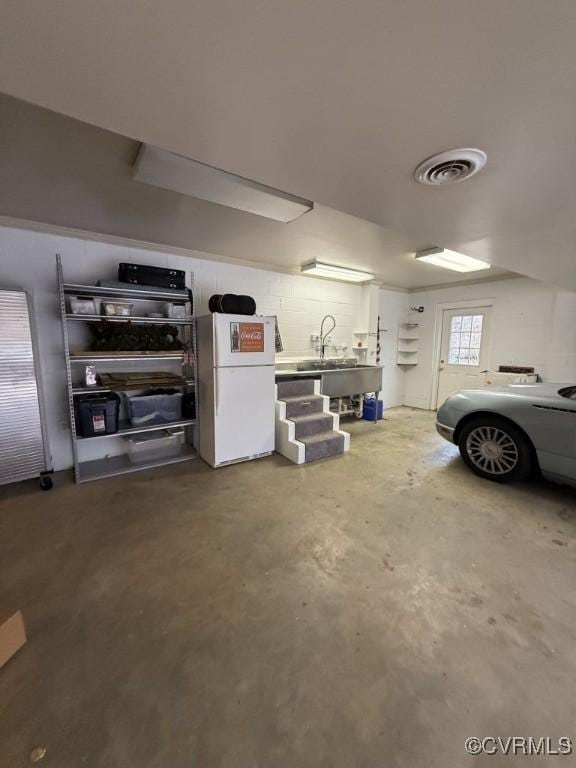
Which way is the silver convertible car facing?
to the viewer's left

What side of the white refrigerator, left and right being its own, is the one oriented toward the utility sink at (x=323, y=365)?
left

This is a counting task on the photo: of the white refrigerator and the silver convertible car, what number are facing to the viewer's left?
1

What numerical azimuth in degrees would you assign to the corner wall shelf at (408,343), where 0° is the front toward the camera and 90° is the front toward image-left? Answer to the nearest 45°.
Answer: approximately 0°

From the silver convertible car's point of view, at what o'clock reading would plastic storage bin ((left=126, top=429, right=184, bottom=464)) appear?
The plastic storage bin is roughly at 11 o'clock from the silver convertible car.

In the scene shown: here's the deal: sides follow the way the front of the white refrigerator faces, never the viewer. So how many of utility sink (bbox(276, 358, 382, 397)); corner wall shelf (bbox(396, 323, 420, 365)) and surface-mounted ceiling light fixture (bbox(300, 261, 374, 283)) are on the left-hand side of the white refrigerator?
3

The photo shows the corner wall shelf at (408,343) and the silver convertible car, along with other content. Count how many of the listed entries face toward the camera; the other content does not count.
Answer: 1

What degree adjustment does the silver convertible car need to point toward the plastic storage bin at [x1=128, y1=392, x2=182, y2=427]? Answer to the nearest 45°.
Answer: approximately 45° to its left

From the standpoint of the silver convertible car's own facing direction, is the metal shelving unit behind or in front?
in front

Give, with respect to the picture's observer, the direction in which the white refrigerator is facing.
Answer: facing the viewer and to the right of the viewer
